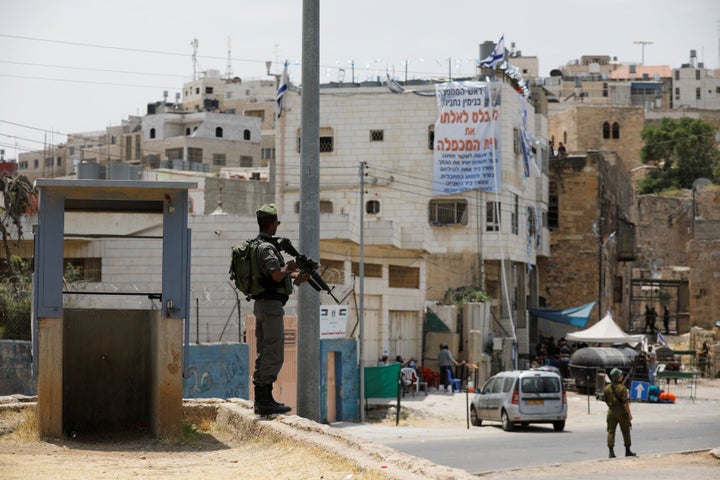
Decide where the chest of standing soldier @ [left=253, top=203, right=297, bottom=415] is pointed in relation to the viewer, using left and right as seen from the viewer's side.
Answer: facing to the right of the viewer

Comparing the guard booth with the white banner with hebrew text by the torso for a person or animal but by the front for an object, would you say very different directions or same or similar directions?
same or similar directions

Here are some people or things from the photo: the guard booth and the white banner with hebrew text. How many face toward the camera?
2

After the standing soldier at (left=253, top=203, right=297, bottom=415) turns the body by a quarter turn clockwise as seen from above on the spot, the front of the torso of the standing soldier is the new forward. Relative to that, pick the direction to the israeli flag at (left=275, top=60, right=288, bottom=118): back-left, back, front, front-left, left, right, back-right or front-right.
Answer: back

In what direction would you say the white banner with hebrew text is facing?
toward the camera

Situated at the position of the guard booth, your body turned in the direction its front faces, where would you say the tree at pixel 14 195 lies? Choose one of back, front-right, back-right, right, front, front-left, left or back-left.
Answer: back

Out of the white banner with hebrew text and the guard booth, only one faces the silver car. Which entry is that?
the white banner with hebrew text

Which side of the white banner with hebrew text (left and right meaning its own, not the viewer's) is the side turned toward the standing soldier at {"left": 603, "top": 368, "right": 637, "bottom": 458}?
front

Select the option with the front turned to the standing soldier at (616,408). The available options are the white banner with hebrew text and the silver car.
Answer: the white banner with hebrew text

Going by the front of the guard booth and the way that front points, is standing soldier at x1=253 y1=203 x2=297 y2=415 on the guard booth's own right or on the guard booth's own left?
on the guard booth's own left

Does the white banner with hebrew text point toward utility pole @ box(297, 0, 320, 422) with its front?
yes

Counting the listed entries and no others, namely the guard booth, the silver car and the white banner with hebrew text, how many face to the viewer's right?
0

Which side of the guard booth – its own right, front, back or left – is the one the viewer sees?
front

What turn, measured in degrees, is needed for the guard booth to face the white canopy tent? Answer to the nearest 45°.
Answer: approximately 135° to its left

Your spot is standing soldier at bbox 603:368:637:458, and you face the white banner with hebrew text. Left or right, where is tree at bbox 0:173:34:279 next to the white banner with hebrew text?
left

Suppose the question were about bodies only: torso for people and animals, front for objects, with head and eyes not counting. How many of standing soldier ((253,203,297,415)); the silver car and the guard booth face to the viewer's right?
1
